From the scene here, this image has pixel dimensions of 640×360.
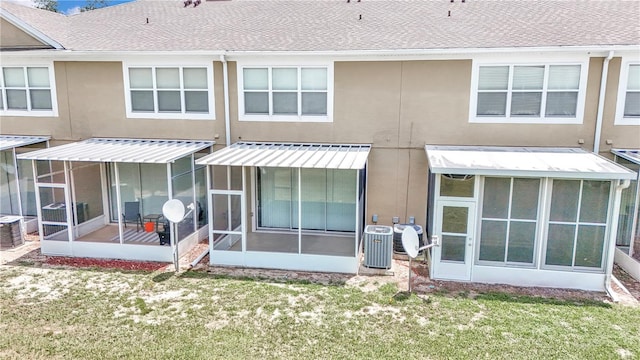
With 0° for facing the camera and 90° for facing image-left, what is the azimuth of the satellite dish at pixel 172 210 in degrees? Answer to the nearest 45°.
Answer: approximately 315°

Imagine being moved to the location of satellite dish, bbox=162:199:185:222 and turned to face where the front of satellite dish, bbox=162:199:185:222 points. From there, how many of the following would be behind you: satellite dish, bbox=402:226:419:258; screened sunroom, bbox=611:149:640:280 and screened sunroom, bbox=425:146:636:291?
0

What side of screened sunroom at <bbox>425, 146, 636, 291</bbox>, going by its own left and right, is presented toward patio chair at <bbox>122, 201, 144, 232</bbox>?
right

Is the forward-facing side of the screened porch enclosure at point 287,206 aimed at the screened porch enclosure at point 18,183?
no

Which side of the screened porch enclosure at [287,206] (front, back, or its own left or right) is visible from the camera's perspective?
front

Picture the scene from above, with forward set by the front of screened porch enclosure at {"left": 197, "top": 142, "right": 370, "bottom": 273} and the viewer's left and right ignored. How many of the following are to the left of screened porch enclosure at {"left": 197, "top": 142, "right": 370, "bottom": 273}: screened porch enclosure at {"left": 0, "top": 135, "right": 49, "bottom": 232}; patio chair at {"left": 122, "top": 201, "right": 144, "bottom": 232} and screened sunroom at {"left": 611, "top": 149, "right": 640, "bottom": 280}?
1

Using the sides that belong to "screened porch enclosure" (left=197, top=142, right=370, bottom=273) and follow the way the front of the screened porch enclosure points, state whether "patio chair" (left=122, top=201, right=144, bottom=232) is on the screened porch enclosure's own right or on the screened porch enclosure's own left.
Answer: on the screened porch enclosure's own right

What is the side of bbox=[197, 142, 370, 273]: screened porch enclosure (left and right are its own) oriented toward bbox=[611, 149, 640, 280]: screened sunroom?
left

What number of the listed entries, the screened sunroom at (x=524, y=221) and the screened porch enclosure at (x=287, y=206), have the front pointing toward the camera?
2

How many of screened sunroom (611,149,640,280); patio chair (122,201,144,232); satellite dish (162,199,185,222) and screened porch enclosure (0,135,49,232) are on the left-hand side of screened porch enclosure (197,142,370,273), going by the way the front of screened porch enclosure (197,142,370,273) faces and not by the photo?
1

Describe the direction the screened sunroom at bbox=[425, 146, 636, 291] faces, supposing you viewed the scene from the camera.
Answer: facing the viewer

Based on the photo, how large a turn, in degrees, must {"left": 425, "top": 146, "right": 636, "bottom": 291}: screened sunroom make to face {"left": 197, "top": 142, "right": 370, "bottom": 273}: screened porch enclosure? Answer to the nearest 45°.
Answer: approximately 90° to its right
